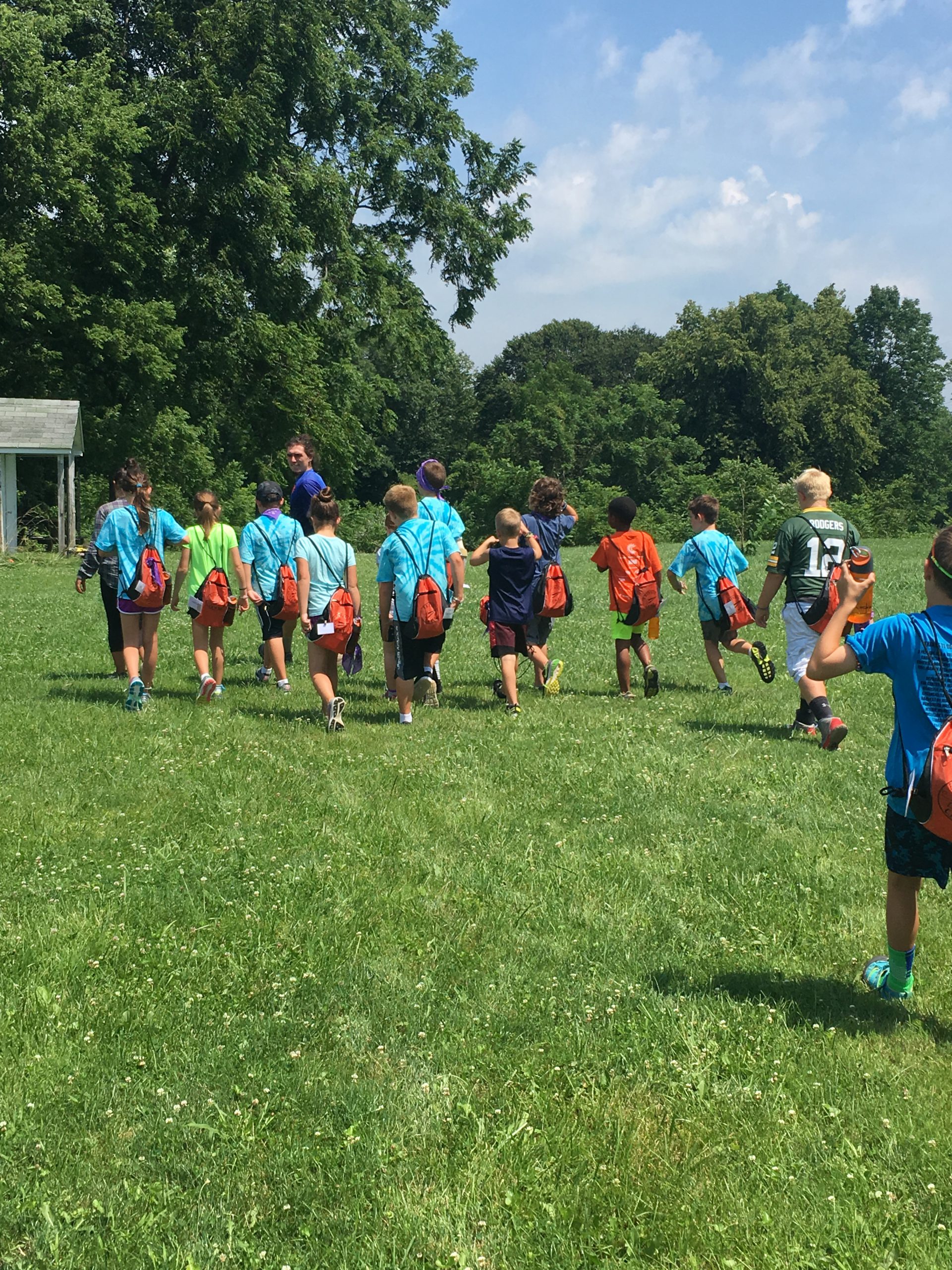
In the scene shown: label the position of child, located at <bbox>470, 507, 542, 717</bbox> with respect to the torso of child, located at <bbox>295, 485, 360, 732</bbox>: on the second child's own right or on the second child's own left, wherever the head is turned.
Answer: on the second child's own right

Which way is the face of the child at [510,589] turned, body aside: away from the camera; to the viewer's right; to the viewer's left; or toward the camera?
away from the camera

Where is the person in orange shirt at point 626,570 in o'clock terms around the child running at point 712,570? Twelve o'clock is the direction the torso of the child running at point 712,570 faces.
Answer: the person in orange shirt at point 626,570 is roughly at 10 o'clock from the child running at point 712,570.

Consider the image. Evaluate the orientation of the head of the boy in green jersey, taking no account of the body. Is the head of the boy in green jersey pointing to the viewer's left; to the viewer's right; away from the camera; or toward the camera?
away from the camera

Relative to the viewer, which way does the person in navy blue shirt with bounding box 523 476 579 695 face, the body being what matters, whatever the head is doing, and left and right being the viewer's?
facing away from the viewer

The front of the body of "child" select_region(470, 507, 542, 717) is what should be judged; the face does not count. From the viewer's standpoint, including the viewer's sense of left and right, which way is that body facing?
facing away from the viewer

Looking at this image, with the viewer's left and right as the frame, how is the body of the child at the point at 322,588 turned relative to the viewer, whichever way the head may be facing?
facing away from the viewer

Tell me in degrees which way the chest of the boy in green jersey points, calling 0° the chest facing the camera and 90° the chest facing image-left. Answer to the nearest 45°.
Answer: approximately 135°
